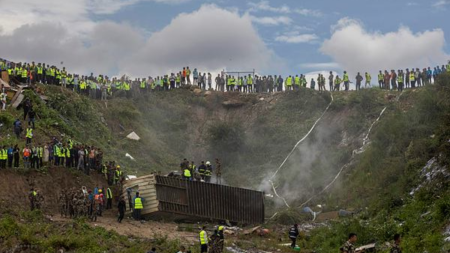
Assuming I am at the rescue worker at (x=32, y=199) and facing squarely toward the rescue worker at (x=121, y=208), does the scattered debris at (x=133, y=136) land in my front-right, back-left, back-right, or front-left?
front-left

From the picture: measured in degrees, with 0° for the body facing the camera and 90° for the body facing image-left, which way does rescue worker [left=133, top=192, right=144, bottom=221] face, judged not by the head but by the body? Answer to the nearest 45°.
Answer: approximately 180°

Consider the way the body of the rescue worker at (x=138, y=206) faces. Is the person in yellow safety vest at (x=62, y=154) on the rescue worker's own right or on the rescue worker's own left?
on the rescue worker's own left

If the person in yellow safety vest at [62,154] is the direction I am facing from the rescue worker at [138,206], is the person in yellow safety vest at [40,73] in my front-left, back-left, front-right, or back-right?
front-right

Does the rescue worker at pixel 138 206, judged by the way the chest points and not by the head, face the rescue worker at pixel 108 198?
no

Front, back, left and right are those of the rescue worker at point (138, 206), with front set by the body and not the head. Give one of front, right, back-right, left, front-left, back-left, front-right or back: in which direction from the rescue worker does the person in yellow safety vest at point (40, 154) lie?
left

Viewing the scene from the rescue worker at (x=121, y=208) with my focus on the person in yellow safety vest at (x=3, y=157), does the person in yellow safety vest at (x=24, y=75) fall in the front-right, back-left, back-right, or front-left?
front-right

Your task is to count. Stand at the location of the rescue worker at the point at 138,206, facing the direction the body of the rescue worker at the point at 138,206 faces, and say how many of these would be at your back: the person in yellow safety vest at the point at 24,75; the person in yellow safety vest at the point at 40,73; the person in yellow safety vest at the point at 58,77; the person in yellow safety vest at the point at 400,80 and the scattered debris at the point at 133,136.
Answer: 0

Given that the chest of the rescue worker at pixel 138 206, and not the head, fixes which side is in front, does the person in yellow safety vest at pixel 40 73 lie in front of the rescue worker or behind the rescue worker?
in front

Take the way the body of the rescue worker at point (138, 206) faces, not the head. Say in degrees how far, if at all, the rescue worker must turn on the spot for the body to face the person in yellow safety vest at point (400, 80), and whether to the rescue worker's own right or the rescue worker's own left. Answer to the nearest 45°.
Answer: approximately 45° to the rescue worker's own right

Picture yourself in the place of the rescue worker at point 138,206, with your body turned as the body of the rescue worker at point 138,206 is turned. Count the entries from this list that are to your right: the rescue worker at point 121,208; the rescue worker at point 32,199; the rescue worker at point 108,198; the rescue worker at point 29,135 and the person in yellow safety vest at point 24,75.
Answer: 0

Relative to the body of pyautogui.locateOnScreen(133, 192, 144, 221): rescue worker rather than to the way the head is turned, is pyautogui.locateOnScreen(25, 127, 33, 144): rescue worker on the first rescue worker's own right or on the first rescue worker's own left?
on the first rescue worker's own left

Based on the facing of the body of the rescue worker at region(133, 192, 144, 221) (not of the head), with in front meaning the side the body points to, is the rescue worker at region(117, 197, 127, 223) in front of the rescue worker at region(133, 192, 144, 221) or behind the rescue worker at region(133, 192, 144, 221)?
behind

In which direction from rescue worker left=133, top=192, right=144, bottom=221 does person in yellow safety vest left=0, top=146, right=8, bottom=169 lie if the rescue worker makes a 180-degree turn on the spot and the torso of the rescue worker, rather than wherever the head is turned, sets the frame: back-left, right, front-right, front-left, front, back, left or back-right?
right

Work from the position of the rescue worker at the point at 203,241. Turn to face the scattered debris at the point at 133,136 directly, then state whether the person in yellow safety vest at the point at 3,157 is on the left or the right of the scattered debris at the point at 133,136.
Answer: left

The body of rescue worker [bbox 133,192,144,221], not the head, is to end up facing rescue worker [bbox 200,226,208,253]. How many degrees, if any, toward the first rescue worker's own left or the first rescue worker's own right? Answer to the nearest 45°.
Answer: approximately 180°

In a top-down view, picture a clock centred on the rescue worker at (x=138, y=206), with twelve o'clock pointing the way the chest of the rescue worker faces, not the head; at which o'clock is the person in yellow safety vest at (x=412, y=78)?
The person in yellow safety vest is roughly at 2 o'clock from the rescue worker.
